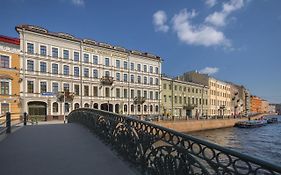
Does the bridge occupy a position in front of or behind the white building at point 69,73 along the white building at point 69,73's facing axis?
in front

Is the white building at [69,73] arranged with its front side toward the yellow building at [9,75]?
no

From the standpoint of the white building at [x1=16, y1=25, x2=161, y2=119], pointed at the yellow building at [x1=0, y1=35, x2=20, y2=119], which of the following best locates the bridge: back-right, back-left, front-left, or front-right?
front-left

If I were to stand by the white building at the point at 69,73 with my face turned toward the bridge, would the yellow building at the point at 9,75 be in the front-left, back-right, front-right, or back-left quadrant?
front-right

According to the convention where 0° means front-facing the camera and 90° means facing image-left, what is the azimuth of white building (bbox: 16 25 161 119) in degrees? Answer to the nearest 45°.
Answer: approximately 315°
